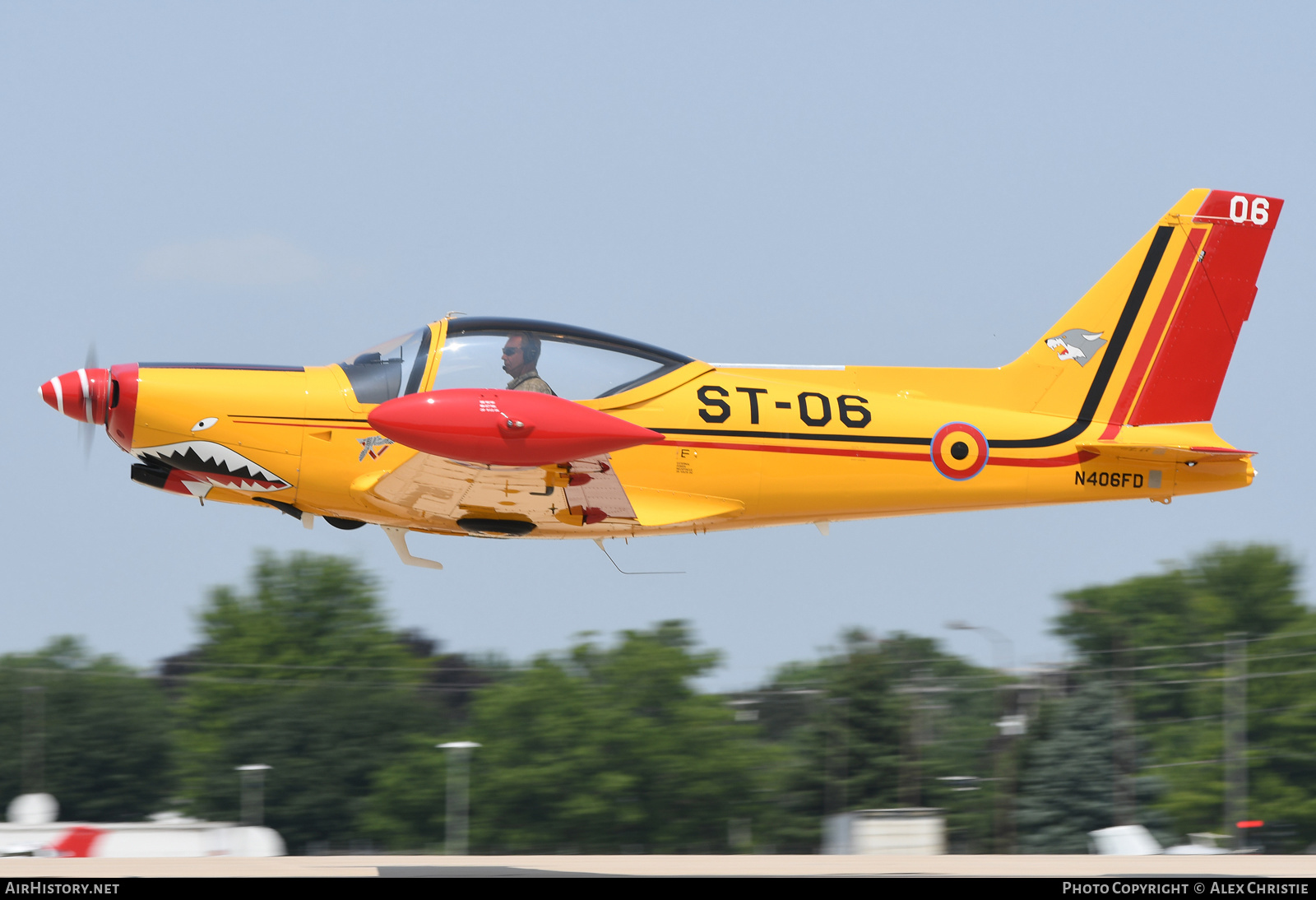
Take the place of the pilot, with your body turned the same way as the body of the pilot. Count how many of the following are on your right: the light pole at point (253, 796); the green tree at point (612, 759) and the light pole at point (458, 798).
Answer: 3

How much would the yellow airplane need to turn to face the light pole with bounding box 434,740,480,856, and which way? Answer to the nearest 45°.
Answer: approximately 90° to its right

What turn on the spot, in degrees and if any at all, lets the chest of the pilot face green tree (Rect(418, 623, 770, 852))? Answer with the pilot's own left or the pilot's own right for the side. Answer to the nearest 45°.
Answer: approximately 90° to the pilot's own right

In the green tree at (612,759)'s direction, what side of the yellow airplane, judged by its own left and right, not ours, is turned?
right

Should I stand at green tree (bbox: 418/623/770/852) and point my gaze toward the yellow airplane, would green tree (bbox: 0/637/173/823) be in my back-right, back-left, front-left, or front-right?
back-right

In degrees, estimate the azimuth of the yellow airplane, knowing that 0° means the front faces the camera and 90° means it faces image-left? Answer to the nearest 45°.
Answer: approximately 90°

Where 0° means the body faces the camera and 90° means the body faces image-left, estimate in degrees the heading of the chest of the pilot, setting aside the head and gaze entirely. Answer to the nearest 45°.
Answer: approximately 90°

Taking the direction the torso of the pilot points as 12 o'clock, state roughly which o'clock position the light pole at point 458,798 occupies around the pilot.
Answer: The light pole is roughly at 3 o'clock from the pilot.

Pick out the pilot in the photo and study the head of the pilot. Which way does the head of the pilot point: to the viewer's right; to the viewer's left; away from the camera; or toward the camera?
to the viewer's left
